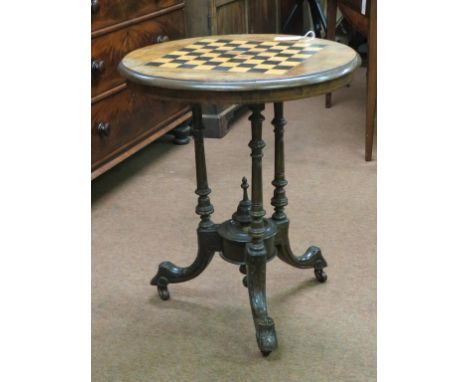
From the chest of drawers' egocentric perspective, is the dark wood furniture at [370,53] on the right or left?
on its left

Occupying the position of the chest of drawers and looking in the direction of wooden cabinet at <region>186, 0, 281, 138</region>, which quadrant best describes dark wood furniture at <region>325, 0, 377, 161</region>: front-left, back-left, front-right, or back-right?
front-right

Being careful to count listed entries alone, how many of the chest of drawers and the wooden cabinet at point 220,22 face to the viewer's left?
0

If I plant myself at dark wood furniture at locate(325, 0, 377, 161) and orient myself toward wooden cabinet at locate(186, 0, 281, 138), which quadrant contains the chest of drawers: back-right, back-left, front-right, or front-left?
front-left

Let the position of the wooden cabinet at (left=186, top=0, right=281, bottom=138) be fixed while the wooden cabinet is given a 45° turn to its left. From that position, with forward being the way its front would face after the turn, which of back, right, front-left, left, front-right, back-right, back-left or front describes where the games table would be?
right

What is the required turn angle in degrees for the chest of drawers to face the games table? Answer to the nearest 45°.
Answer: approximately 45° to its right

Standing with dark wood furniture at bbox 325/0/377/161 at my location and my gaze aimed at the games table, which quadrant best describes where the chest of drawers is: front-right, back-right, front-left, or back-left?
front-right

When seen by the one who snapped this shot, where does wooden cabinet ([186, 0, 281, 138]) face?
facing the viewer and to the right of the viewer

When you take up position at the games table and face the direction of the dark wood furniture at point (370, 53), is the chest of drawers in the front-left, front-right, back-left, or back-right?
front-left
